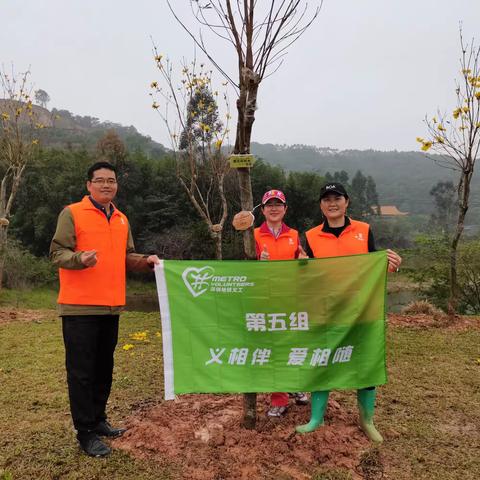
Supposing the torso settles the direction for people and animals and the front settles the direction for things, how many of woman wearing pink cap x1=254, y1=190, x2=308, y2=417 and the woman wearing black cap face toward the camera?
2

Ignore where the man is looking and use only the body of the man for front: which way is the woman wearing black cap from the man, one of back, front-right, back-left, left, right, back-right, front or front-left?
front-left

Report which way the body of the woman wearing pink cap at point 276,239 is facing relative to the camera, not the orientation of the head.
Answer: toward the camera

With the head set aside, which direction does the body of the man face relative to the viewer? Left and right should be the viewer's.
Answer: facing the viewer and to the right of the viewer

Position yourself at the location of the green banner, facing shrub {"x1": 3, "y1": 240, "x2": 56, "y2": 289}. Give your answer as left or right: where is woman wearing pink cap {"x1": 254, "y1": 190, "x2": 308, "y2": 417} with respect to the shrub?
right

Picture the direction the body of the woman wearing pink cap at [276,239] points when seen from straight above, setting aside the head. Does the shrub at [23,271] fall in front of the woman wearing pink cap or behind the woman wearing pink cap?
behind

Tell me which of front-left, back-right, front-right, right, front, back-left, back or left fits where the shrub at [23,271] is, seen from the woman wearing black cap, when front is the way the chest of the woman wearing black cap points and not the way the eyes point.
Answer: back-right

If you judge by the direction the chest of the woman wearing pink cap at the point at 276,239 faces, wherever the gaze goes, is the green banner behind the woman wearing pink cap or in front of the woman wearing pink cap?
in front

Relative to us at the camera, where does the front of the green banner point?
facing the viewer

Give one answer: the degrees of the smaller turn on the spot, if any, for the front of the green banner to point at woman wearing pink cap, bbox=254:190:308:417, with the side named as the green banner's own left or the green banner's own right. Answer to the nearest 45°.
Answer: approximately 180°

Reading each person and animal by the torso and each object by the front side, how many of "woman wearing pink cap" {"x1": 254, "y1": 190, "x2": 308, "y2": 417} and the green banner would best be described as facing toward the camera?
2
